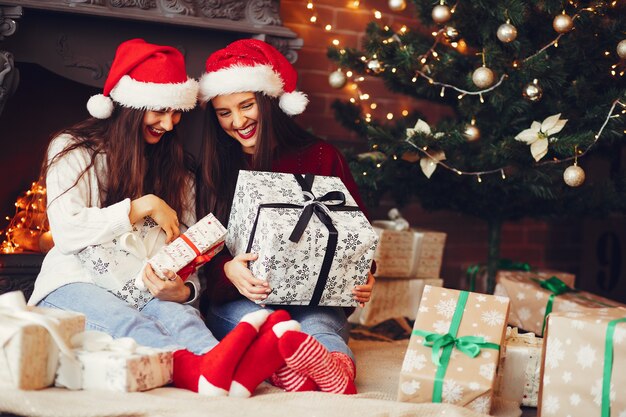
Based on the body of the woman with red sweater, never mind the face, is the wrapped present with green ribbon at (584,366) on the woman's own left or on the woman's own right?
on the woman's own left

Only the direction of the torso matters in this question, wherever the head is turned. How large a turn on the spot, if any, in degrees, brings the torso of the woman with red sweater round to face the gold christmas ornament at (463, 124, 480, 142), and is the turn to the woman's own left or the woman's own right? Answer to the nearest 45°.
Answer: approximately 90° to the woman's own left

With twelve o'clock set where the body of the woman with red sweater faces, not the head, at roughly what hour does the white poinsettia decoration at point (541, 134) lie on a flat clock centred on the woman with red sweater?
The white poinsettia decoration is roughly at 9 o'clock from the woman with red sweater.

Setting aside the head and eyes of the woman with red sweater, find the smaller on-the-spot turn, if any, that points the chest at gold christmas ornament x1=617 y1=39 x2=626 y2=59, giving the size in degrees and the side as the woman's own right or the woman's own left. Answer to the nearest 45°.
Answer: approximately 90° to the woman's own left

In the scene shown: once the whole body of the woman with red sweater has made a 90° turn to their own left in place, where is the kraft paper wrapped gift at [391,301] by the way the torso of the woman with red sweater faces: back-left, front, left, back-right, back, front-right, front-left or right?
front-left

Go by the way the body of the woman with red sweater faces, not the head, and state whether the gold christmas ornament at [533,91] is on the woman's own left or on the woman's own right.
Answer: on the woman's own left

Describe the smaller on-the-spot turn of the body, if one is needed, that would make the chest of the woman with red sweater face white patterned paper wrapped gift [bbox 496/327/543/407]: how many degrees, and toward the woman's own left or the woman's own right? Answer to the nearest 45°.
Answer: approximately 90° to the woman's own left

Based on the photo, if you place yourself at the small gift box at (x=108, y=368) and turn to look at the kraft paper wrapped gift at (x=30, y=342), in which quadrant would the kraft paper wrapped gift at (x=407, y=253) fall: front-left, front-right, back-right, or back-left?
back-right

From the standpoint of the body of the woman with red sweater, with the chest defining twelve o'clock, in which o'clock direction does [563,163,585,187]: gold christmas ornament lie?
The gold christmas ornament is roughly at 9 o'clock from the woman with red sweater.

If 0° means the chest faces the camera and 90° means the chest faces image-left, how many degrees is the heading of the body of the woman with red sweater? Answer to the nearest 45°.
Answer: approximately 0°
